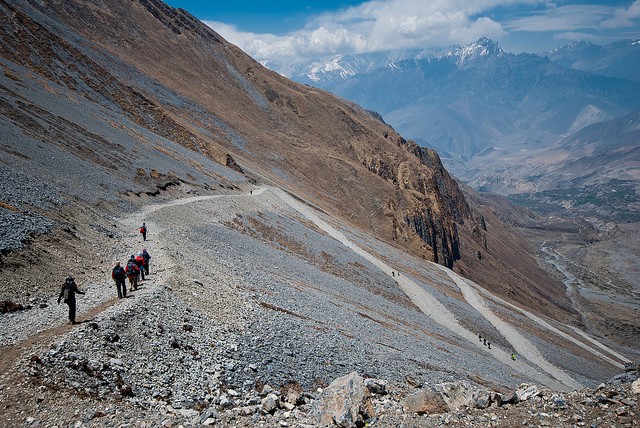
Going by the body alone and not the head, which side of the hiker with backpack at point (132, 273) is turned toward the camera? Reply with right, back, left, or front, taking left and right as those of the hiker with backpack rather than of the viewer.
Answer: back

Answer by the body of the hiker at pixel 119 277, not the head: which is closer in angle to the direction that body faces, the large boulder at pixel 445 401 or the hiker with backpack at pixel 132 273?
the hiker with backpack

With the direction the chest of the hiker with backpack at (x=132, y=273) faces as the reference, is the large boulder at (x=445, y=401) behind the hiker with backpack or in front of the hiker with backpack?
behind

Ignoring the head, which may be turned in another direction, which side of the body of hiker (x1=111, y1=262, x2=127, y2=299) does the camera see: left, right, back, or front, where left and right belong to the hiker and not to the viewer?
back

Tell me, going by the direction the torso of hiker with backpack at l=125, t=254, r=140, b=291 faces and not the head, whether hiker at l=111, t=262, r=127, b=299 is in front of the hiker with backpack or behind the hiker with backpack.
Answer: behind

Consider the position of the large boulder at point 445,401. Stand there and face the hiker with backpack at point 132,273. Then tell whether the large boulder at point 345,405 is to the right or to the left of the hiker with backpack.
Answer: left

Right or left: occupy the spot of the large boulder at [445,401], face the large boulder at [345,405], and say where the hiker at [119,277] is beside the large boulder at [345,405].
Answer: right

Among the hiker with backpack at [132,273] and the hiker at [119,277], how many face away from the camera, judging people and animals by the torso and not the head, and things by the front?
2
